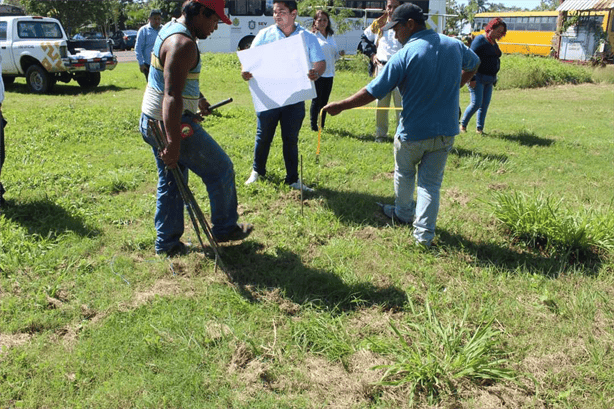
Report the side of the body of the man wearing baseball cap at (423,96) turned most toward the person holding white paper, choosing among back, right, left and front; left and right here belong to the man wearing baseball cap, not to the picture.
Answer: front

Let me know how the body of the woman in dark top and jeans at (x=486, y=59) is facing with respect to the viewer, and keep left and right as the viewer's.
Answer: facing the viewer and to the right of the viewer

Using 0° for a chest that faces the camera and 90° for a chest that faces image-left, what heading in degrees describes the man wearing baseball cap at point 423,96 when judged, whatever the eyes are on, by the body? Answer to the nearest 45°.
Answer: approximately 135°

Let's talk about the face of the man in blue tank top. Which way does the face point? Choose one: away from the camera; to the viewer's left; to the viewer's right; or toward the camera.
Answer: to the viewer's right

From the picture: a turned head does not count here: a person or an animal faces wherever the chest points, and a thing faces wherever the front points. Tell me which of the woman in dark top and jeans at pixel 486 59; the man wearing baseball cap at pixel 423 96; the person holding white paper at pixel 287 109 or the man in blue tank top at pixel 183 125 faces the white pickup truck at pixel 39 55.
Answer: the man wearing baseball cap

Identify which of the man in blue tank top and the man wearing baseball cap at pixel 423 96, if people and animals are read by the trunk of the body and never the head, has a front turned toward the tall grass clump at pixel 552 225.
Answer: the man in blue tank top

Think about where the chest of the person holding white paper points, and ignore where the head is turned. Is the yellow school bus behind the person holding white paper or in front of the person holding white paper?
behind

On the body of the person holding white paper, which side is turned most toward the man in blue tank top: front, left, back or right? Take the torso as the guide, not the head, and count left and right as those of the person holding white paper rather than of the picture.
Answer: front

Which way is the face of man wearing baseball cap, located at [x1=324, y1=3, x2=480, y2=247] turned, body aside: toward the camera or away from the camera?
away from the camera

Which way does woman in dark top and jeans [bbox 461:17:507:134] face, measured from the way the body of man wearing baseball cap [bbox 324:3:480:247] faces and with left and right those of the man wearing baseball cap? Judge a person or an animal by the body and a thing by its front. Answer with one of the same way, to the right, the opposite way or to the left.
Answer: the opposite way

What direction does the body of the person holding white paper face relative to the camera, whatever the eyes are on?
toward the camera
